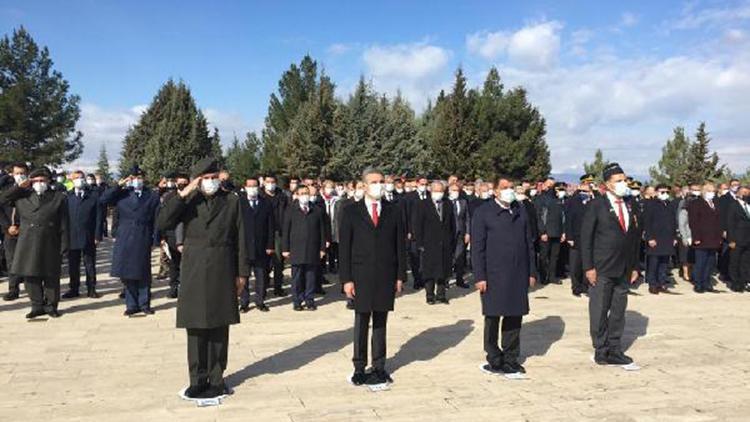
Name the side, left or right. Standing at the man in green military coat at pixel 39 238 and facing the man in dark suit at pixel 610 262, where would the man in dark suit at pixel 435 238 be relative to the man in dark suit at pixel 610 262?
left

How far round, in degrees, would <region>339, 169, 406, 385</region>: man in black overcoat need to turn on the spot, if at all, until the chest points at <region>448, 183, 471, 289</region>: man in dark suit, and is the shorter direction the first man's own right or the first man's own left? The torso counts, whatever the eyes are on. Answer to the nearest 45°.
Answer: approximately 180°

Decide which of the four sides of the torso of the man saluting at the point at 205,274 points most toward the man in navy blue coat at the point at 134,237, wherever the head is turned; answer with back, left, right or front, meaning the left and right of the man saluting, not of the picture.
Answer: back

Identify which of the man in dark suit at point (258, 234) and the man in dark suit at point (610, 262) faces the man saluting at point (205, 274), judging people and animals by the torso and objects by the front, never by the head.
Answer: the man in dark suit at point (258, 234)

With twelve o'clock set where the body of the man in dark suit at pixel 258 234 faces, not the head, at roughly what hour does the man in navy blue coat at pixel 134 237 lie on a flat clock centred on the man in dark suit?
The man in navy blue coat is roughly at 3 o'clock from the man in dark suit.

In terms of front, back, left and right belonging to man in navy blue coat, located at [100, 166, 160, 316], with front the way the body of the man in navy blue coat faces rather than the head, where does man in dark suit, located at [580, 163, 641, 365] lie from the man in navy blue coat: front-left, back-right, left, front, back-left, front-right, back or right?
front-left

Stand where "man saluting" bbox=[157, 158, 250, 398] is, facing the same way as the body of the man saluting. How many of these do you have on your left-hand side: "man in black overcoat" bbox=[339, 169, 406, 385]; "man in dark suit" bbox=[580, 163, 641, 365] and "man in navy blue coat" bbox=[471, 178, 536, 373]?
3

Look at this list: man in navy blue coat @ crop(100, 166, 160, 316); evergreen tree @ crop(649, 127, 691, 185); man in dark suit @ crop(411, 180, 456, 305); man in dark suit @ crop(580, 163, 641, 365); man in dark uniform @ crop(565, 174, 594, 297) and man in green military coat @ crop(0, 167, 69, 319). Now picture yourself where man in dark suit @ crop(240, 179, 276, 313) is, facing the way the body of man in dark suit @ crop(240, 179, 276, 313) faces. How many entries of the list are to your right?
2

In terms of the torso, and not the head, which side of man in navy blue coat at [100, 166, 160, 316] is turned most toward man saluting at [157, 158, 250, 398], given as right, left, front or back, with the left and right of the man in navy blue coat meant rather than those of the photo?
front

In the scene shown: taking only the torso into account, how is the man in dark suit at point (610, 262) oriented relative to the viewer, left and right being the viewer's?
facing the viewer and to the right of the viewer
